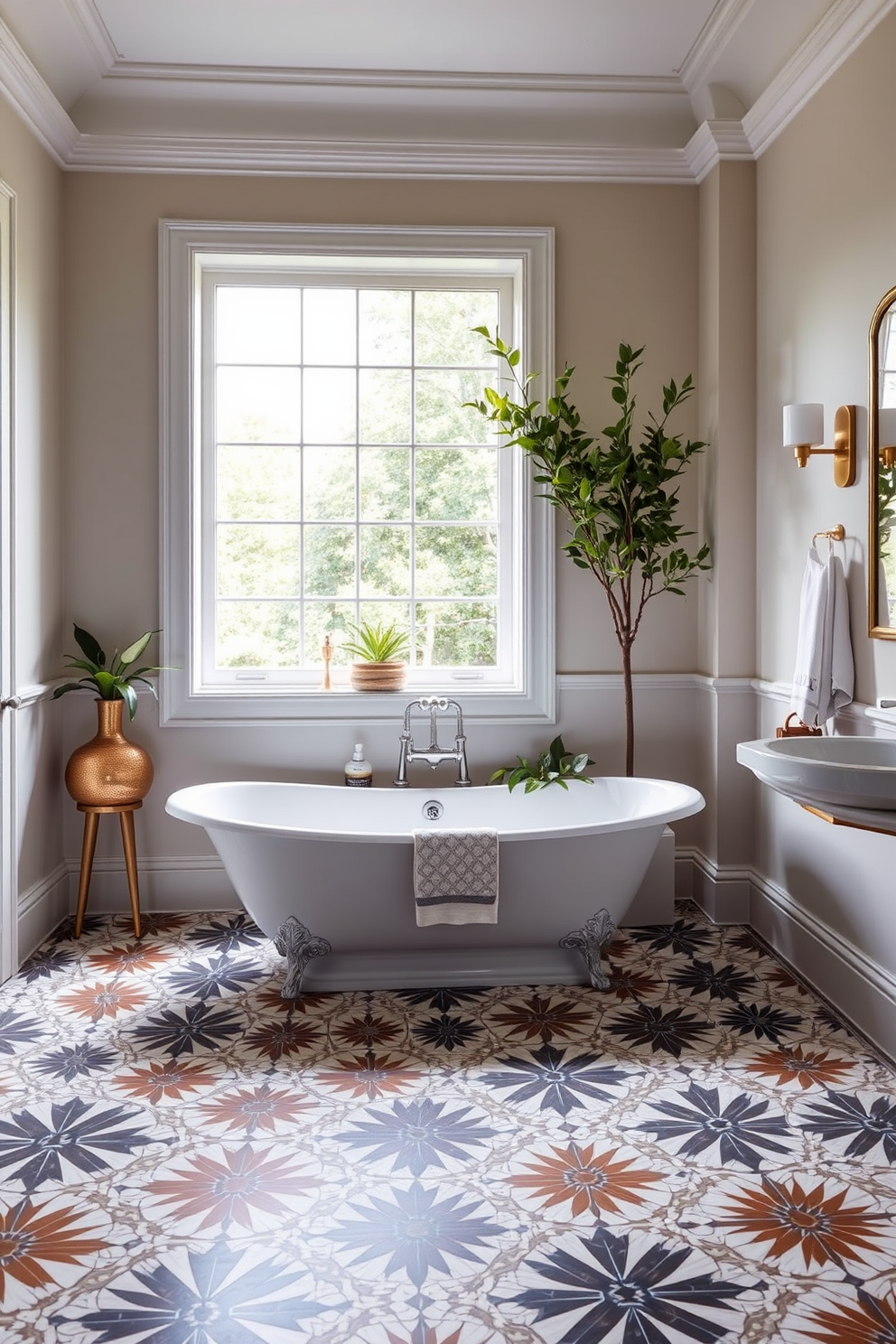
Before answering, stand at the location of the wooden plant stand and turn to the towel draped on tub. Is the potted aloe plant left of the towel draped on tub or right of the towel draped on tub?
left

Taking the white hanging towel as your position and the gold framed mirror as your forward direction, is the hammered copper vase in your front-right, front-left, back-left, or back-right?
back-right

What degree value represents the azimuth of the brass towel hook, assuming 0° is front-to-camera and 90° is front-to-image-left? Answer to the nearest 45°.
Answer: approximately 90°

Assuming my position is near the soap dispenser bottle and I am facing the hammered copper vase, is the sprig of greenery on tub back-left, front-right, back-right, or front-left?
back-left

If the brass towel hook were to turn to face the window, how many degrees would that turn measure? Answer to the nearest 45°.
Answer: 0° — it already faces it

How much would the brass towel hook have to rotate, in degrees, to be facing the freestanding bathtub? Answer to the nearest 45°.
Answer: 0° — it already faces it

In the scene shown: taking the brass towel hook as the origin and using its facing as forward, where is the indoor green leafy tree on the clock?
The indoor green leafy tree is roughly at 1 o'clock from the brass towel hook.

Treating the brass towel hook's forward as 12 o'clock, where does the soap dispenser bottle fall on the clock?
The soap dispenser bottle is roughly at 12 o'clock from the brass towel hook.

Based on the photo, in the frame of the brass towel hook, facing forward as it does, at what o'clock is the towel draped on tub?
The towel draped on tub is roughly at 11 o'clock from the brass towel hook.

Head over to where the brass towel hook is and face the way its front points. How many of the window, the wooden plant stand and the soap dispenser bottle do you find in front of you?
3

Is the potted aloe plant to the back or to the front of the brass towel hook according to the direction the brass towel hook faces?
to the front

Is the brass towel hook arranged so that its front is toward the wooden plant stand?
yes
